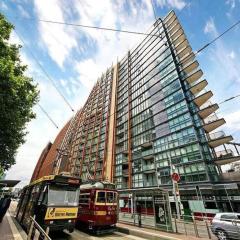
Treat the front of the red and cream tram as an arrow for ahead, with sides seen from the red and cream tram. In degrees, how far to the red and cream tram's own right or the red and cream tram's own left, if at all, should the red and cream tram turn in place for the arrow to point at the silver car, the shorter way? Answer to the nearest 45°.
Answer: approximately 45° to the red and cream tram's own left

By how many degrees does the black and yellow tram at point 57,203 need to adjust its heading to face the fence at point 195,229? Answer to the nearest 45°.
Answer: approximately 45° to its left

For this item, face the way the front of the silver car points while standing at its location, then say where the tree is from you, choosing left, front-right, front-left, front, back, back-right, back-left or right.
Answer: back-right

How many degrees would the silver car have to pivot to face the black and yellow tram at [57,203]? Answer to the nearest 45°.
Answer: approximately 135° to its right

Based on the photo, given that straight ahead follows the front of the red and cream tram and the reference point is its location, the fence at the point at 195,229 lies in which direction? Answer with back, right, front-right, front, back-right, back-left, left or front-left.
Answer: front-left

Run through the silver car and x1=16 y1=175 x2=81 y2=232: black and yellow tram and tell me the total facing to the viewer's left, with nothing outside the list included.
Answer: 0
